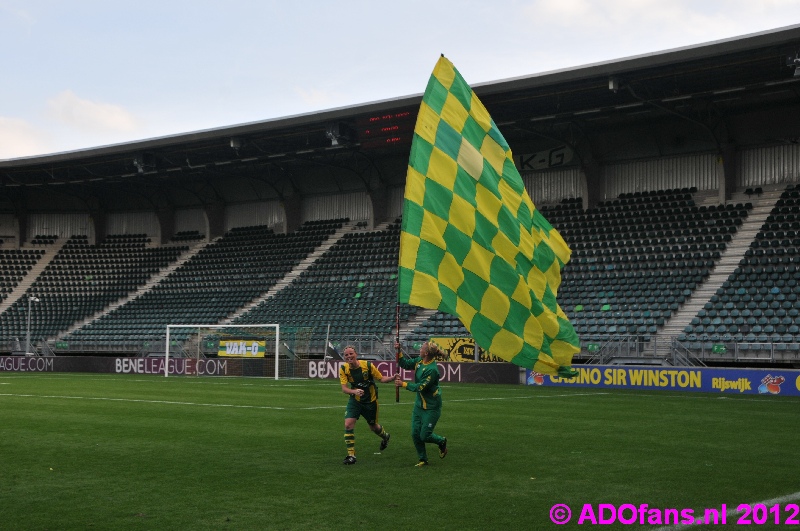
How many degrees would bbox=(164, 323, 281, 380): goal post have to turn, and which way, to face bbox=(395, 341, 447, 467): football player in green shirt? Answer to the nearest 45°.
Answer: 0° — it already faces them

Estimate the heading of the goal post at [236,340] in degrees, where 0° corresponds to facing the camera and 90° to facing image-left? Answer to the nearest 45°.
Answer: approximately 0°

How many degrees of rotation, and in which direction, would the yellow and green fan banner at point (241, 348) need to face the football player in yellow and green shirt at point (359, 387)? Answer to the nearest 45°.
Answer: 0° — it already faces them

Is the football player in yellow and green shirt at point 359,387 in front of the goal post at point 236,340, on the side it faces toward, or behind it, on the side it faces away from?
in front

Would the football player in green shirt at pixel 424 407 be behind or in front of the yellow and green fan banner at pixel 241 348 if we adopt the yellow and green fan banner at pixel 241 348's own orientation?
in front
